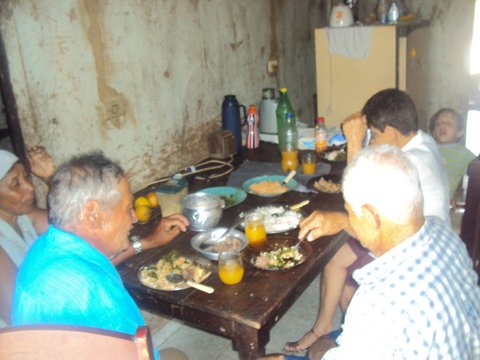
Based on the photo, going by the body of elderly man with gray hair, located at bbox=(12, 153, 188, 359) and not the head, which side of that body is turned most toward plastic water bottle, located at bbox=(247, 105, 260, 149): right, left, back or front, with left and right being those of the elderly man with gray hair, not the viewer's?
front

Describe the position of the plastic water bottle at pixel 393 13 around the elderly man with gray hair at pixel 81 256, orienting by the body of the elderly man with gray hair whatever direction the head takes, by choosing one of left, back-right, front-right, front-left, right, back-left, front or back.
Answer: front

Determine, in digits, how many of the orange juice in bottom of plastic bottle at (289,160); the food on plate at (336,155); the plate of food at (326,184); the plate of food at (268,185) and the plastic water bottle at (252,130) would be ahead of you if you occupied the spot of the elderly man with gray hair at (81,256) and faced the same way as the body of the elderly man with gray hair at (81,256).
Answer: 5

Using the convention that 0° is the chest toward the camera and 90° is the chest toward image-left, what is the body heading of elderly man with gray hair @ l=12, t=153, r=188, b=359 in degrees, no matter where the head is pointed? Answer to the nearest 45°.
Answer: approximately 225°

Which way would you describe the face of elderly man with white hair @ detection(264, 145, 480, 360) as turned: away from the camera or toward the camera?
away from the camera

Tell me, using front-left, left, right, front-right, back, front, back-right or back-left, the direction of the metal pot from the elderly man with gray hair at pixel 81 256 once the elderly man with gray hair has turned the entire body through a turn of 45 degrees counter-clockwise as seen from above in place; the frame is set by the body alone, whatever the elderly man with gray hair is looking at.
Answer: front-right

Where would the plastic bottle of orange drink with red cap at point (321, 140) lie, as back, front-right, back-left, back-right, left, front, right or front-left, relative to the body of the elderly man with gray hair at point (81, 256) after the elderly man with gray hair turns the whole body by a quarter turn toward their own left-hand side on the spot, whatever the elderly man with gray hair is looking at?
right

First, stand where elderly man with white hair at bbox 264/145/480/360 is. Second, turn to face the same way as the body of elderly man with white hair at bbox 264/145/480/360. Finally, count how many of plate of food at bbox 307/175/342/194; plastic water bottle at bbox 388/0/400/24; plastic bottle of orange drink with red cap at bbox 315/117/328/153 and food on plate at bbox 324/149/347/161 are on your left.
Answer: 0

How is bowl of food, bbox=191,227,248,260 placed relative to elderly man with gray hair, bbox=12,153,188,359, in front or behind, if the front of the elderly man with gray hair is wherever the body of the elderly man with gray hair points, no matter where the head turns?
in front

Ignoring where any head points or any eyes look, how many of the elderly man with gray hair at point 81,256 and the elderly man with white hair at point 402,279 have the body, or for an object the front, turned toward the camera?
0

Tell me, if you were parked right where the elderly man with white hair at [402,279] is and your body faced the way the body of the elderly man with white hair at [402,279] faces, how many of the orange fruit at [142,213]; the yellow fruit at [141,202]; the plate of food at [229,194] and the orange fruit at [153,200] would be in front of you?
4

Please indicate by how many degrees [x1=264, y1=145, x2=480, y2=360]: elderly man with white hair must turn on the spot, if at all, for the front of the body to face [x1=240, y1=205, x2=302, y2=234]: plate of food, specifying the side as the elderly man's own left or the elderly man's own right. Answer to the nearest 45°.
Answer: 0° — they already face it

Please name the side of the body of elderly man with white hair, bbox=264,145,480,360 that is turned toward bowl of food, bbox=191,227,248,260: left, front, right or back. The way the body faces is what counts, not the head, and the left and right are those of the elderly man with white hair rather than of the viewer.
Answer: front

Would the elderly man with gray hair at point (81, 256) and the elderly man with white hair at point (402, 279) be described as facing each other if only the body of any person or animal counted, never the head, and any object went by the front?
no

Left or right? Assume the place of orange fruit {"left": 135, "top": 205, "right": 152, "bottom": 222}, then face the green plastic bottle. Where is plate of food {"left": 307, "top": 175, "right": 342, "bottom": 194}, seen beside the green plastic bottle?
right

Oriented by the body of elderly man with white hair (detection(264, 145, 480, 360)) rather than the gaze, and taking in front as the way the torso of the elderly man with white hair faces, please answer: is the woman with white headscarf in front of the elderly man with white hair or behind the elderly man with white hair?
in front

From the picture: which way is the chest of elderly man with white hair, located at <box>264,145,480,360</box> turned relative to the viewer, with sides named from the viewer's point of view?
facing away from the viewer and to the left of the viewer

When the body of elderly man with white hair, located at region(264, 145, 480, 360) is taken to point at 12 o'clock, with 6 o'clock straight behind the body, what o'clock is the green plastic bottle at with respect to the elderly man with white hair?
The green plastic bottle is roughly at 1 o'clock from the elderly man with white hair.

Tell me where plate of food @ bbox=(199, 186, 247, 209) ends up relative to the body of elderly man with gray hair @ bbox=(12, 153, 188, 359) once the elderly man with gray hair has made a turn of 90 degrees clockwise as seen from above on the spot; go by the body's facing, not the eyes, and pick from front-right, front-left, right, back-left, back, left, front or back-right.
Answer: left

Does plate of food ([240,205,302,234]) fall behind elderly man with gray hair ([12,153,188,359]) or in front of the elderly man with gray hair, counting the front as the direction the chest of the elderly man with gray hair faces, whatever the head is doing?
in front
